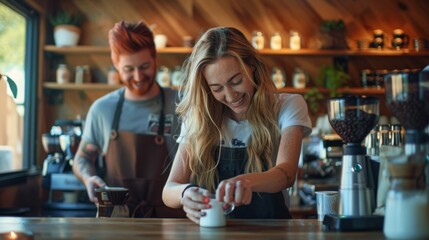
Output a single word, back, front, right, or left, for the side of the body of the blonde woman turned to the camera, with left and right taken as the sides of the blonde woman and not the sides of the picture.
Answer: front

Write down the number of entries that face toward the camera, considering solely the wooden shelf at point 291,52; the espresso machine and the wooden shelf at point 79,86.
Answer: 3

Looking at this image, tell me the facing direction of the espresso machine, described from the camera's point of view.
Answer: facing the viewer

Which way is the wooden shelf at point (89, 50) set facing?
toward the camera

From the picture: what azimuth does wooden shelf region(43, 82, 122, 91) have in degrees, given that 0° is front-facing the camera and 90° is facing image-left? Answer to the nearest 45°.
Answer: approximately 0°

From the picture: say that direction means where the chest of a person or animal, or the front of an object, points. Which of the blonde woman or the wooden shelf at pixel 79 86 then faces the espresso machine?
the wooden shelf

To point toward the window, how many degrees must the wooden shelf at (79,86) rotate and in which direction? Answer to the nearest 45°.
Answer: approximately 45° to its right

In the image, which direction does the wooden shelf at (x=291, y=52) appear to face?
toward the camera

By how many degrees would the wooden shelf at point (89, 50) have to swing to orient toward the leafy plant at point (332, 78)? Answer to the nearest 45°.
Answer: approximately 90° to its left

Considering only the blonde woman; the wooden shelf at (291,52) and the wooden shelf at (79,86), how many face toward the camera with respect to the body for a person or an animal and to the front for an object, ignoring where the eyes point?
3
